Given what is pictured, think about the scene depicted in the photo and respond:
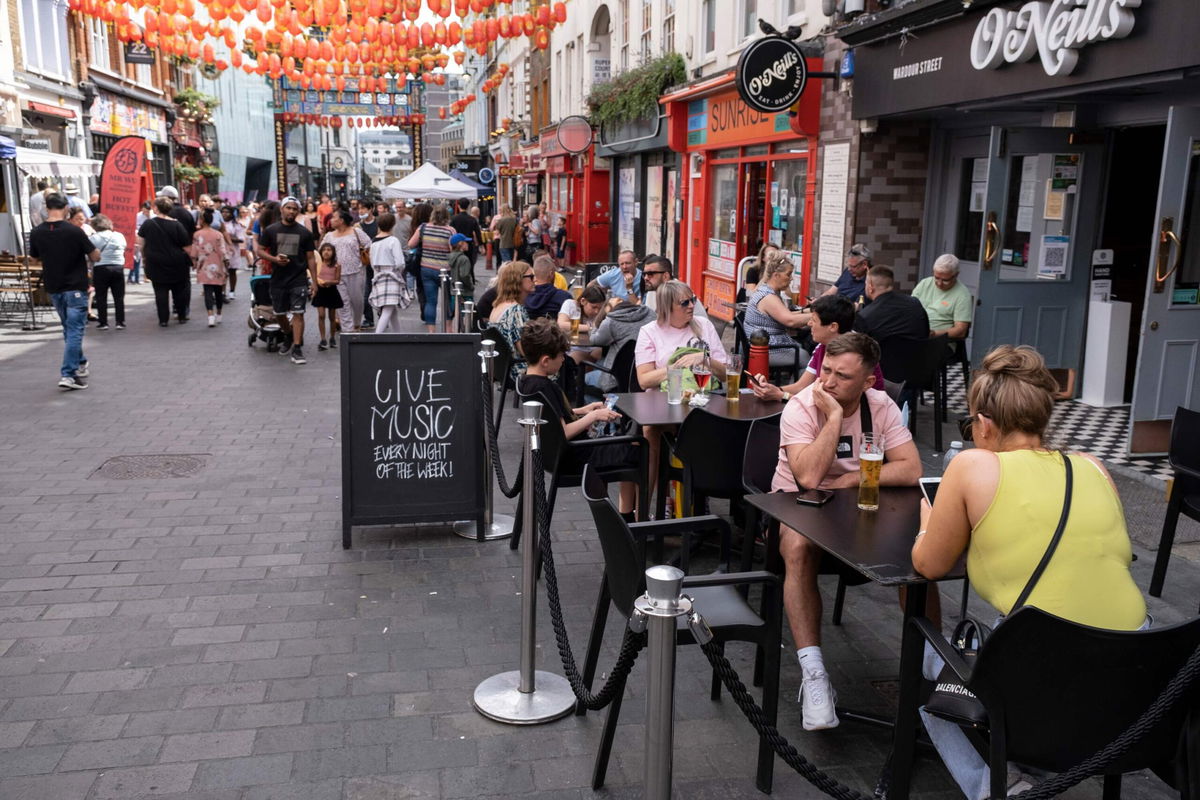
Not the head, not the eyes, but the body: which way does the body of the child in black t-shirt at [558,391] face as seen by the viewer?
to the viewer's right

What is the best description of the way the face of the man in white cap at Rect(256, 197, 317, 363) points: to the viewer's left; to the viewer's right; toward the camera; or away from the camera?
toward the camera

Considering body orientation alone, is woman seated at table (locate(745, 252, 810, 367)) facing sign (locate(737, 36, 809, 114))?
no

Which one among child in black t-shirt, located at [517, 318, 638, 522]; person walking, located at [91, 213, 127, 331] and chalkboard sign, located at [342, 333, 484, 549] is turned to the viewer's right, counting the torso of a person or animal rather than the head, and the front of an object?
the child in black t-shirt

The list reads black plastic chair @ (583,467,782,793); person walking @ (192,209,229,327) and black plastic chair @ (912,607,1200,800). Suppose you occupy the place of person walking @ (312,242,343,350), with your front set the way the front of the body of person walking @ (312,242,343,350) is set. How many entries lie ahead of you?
2

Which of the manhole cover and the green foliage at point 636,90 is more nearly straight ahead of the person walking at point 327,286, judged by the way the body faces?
the manhole cover

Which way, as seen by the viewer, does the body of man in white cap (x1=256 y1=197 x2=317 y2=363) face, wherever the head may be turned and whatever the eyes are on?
toward the camera

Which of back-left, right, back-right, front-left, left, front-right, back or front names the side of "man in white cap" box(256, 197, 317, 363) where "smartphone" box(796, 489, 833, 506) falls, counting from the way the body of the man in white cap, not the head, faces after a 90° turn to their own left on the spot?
right

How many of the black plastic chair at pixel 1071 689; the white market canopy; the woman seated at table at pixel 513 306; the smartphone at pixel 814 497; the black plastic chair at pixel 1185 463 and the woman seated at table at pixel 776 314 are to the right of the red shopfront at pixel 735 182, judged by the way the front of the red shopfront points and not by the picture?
1

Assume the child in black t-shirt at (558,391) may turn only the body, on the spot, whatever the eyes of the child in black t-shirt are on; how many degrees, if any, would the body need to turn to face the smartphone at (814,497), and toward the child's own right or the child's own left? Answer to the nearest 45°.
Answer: approximately 45° to the child's own right

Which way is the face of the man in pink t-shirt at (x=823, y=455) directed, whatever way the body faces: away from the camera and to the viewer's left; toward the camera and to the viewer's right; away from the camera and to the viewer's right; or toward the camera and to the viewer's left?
toward the camera and to the viewer's left

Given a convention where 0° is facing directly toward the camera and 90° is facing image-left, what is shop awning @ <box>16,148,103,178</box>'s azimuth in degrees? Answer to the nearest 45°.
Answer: approximately 315°

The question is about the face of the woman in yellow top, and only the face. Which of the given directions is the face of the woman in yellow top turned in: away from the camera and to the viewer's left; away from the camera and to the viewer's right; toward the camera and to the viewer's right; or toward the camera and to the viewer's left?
away from the camera and to the viewer's left
